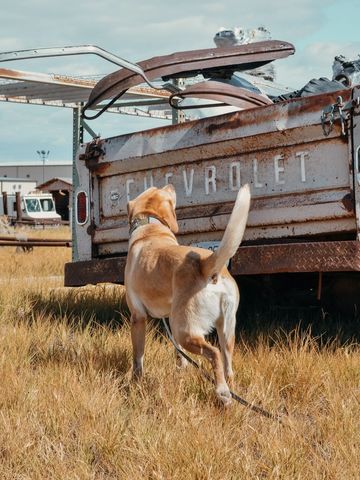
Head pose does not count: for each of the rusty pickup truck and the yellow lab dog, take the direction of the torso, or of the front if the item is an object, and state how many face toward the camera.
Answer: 0

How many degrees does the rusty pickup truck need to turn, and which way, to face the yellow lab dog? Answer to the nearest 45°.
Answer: approximately 135° to its right

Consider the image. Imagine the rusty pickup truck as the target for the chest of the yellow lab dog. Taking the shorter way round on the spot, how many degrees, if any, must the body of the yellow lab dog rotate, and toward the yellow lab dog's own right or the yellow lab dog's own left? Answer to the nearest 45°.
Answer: approximately 45° to the yellow lab dog's own right

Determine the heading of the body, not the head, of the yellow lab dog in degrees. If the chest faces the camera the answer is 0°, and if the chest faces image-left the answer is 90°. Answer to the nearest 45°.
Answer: approximately 135°

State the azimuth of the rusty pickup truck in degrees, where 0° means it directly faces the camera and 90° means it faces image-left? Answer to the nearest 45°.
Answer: approximately 225°
